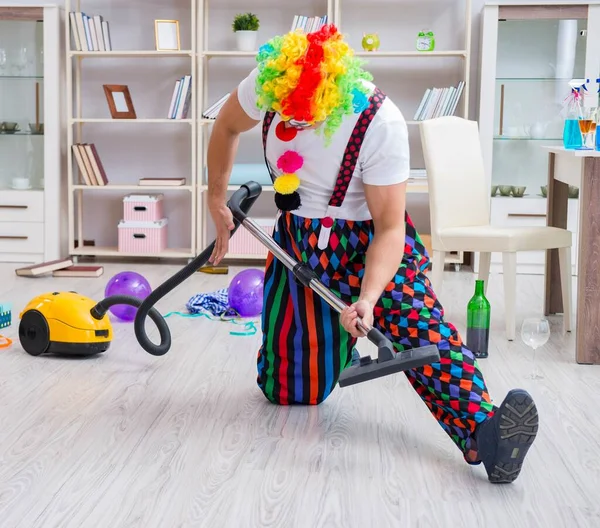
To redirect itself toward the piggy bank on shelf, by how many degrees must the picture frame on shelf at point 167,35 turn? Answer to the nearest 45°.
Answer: approximately 90° to its left

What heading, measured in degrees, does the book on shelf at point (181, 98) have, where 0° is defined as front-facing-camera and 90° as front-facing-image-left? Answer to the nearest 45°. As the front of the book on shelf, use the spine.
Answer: approximately 0°

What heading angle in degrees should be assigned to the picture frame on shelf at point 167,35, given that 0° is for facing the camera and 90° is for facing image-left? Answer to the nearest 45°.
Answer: approximately 0°
